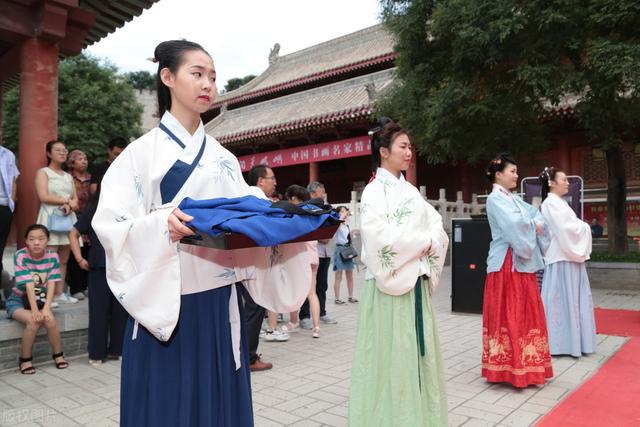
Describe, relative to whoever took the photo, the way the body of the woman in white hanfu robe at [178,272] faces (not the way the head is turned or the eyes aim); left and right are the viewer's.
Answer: facing the viewer and to the right of the viewer

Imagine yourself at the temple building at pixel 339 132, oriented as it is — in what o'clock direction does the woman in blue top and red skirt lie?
The woman in blue top and red skirt is roughly at 10 o'clock from the temple building.

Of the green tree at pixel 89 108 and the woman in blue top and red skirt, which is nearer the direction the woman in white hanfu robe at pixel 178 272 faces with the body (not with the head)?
the woman in blue top and red skirt

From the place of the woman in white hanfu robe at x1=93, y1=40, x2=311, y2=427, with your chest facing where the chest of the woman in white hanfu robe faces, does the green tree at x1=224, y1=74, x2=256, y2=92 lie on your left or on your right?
on your left

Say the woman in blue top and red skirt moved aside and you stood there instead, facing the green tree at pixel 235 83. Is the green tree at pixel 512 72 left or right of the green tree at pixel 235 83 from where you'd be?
right
